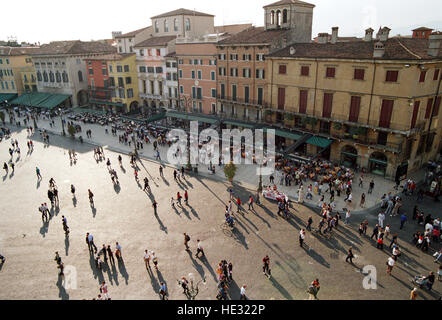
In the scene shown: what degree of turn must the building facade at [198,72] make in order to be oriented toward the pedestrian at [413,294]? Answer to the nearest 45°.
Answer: approximately 45° to its left

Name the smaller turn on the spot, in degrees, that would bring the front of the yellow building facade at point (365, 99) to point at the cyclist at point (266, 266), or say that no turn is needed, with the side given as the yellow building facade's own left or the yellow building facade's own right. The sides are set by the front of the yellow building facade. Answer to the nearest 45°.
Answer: approximately 45° to the yellow building facade's own left

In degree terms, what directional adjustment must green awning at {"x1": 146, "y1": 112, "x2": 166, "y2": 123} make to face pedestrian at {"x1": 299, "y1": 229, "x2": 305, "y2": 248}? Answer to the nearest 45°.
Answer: approximately 45° to its left

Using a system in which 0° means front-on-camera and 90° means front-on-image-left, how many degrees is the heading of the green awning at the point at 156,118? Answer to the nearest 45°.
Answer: approximately 45°

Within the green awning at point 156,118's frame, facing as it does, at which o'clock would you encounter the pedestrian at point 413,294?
The pedestrian is roughly at 10 o'clock from the green awning.

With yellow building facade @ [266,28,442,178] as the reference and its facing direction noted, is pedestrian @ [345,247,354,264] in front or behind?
in front

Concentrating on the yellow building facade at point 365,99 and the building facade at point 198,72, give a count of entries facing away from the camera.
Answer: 0

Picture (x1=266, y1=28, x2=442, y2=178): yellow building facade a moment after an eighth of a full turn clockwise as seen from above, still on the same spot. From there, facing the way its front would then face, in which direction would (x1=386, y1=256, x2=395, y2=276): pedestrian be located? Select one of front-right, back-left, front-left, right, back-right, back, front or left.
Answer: left

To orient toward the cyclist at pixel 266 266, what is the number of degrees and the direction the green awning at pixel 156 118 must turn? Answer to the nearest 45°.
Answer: approximately 45° to its left

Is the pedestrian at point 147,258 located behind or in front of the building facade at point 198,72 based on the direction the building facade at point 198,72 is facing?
in front

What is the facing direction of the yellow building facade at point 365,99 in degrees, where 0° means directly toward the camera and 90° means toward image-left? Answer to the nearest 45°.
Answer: approximately 45°

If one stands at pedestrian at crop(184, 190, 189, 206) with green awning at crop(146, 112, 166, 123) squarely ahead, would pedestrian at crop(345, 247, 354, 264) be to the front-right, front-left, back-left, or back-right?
back-right

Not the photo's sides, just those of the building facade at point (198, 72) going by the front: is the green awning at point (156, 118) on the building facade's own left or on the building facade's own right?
on the building facade's own right
